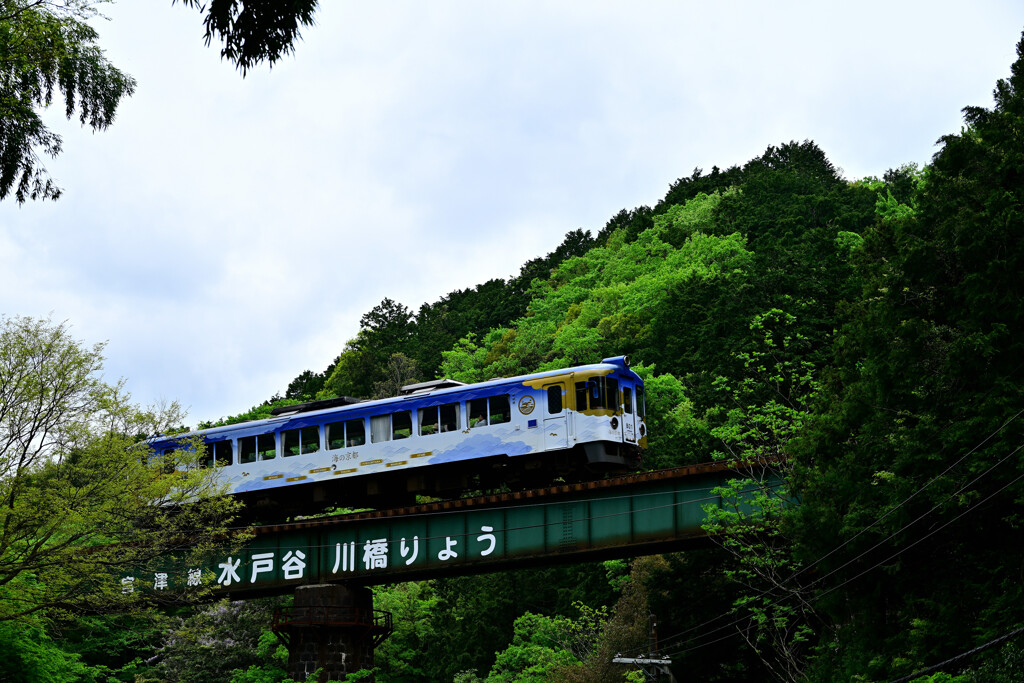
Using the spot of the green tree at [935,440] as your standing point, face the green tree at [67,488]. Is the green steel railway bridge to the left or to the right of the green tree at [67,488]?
right

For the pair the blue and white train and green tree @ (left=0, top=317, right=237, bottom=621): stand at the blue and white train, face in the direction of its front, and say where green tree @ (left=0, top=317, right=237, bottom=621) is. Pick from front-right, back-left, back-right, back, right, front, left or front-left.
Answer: right

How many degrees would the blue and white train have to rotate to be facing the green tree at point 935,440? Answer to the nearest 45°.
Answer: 0° — it already faces it

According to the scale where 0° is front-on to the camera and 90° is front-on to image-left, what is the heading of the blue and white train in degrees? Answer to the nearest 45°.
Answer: approximately 315°
